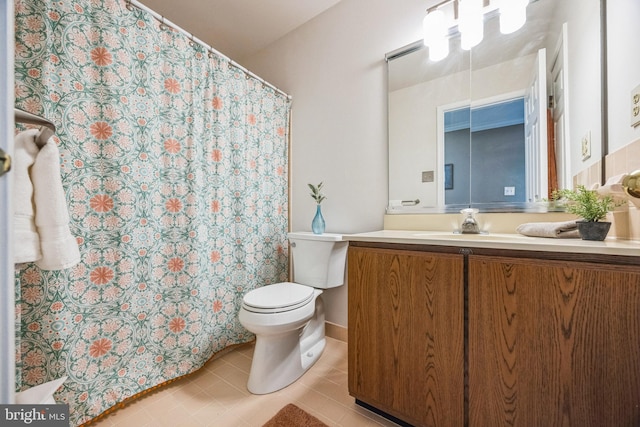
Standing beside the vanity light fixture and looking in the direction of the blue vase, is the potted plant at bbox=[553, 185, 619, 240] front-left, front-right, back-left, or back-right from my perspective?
back-left

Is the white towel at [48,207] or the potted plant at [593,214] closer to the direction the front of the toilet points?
the white towel

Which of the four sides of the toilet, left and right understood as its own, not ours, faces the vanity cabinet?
left

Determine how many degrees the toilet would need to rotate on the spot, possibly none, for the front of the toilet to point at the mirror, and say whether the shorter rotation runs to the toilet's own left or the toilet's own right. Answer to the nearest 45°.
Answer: approximately 135° to the toilet's own left

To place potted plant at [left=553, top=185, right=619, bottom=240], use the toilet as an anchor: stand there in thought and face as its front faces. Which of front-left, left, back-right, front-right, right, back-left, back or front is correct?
left

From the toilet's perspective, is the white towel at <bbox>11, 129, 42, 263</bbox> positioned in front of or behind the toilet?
in front

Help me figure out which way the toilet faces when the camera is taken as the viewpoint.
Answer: facing the viewer and to the left of the viewer
